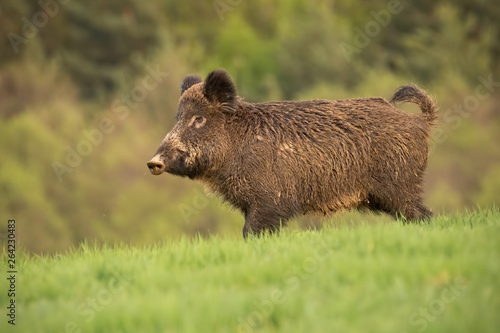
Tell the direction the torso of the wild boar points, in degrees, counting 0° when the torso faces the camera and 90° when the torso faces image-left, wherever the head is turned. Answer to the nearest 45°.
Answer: approximately 90°
